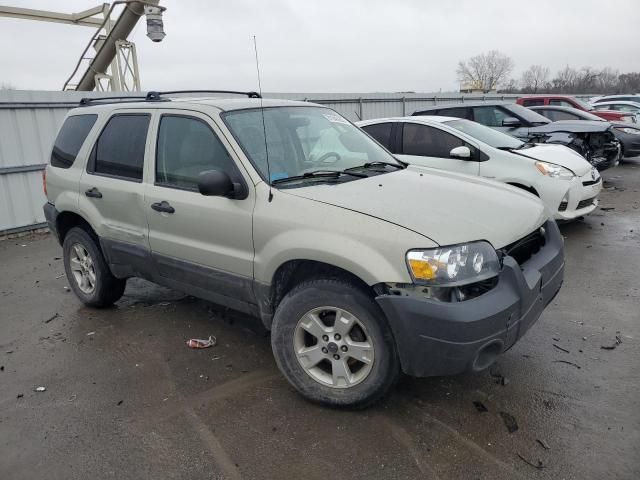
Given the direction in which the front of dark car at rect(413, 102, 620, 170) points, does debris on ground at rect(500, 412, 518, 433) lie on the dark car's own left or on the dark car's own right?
on the dark car's own right

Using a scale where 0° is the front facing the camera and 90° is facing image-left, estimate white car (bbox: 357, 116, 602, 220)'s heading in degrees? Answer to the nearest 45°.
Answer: approximately 315°

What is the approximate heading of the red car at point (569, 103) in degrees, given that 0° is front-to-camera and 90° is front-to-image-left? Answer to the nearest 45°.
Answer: approximately 315°

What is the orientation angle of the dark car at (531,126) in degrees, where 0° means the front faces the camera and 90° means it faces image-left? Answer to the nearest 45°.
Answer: approximately 315°

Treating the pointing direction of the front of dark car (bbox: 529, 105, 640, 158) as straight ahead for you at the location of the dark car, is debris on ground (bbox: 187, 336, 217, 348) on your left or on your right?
on your right
